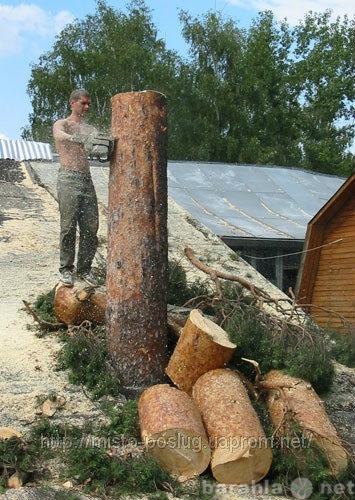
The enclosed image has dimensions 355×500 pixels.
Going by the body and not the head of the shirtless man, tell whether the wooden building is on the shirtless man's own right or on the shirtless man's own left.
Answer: on the shirtless man's own left

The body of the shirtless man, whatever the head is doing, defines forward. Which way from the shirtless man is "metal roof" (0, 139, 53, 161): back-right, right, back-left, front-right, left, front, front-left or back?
back-left

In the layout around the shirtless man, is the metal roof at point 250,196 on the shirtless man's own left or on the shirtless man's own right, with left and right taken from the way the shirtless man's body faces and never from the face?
on the shirtless man's own left

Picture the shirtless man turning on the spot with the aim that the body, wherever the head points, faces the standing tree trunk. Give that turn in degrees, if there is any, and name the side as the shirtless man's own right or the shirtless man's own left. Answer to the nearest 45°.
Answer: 0° — they already face it

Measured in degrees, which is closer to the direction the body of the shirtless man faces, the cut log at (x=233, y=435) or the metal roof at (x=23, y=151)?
the cut log

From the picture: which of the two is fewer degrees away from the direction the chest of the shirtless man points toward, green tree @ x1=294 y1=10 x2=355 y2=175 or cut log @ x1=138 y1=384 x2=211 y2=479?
the cut log

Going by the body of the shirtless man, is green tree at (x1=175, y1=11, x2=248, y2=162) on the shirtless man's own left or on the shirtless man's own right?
on the shirtless man's own left

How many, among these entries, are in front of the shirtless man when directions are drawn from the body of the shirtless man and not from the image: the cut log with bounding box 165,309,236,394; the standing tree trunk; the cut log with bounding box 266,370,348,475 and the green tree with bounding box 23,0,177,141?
3

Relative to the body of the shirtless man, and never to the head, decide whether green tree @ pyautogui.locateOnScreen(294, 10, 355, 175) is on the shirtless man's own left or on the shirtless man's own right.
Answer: on the shirtless man's own left

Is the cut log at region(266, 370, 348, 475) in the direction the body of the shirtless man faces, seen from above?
yes

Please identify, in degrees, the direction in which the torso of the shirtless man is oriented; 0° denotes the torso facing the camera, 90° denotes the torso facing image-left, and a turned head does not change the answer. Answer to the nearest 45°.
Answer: approximately 315°
